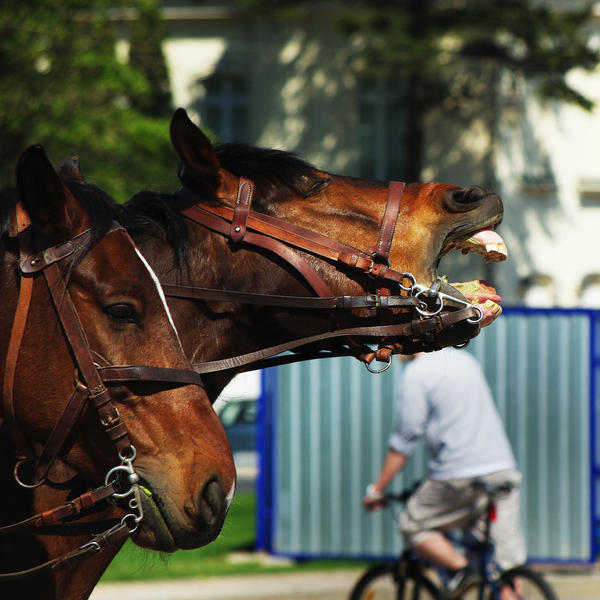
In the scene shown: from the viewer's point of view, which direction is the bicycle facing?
to the viewer's left

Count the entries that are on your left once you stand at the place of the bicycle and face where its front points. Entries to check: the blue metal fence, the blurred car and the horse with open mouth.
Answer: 1

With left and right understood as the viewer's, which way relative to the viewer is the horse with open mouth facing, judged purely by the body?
facing to the right of the viewer

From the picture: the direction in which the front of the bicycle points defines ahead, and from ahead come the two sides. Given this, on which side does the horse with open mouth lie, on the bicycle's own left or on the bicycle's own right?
on the bicycle's own left

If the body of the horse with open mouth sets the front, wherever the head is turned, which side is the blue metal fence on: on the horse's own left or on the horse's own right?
on the horse's own left

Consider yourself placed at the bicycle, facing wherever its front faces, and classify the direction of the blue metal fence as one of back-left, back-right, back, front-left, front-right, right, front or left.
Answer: right

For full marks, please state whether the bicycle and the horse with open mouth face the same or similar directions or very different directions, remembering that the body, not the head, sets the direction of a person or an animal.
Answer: very different directions

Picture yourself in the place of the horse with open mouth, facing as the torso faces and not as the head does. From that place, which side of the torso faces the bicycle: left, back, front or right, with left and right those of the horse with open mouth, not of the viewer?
left

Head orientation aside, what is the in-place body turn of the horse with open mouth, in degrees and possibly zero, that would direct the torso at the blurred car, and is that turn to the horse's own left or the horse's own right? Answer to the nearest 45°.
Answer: approximately 90° to the horse's own left

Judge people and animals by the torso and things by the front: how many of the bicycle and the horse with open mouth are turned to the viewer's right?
1

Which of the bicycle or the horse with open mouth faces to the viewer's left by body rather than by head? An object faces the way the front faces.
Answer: the bicycle

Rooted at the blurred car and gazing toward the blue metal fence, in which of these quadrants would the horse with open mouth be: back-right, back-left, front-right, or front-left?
front-right
